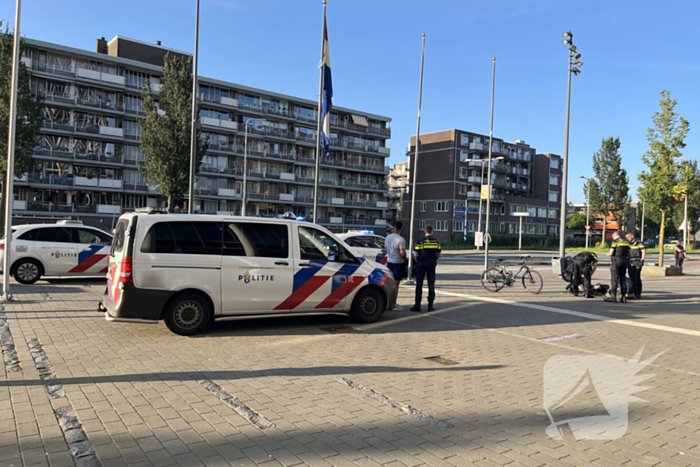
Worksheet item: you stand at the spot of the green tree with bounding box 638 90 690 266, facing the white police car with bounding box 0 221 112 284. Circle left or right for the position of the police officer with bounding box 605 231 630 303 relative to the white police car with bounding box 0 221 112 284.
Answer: left

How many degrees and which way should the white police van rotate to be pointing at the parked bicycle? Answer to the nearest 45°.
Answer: approximately 45° to its left

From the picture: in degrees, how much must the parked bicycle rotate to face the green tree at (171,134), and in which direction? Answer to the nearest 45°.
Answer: approximately 135° to its left

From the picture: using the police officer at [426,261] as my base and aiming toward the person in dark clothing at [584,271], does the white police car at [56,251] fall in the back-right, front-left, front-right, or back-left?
back-left

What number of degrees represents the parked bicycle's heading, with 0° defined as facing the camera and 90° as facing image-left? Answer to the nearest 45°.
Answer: approximately 270°

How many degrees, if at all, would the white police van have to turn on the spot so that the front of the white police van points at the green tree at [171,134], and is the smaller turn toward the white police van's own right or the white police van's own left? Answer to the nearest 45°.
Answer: approximately 90° to the white police van's own left

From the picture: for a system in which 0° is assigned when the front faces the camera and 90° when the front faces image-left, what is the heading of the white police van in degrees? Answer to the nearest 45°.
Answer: approximately 270°

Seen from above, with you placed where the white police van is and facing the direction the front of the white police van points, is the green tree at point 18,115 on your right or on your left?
on your left
